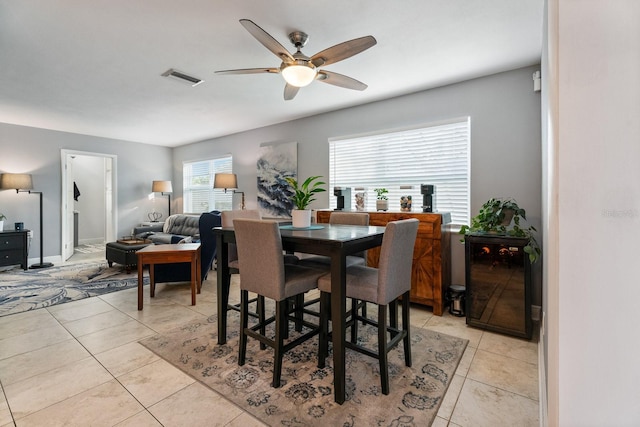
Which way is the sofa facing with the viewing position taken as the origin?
facing the viewer and to the left of the viewer

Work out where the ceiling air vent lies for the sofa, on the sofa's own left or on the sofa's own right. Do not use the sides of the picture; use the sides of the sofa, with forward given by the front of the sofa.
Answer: on the sofa's own left

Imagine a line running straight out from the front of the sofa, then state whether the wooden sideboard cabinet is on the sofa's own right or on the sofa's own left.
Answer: on the sofa's own left

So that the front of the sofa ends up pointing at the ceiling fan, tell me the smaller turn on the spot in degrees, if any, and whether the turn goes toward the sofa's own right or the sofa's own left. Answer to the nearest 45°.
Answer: approximately 45° to the sofa's own left

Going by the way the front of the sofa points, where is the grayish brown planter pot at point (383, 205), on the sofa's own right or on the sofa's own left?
on the sofa's own left

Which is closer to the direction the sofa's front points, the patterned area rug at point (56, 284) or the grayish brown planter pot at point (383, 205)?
the patterned area rug

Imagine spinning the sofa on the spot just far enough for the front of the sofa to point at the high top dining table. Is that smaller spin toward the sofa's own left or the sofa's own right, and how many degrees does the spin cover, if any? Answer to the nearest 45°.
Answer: approximately 45° to the sofa's own left

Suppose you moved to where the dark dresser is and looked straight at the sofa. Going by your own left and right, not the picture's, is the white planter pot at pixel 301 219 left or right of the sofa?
right

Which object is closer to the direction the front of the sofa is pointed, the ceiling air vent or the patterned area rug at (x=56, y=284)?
the patterned area rug

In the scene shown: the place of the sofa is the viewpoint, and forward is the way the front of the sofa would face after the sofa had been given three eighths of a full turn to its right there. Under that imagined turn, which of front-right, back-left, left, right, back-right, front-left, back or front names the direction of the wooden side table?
back

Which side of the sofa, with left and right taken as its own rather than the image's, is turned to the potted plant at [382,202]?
left

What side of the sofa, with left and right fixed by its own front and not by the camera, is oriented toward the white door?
right
